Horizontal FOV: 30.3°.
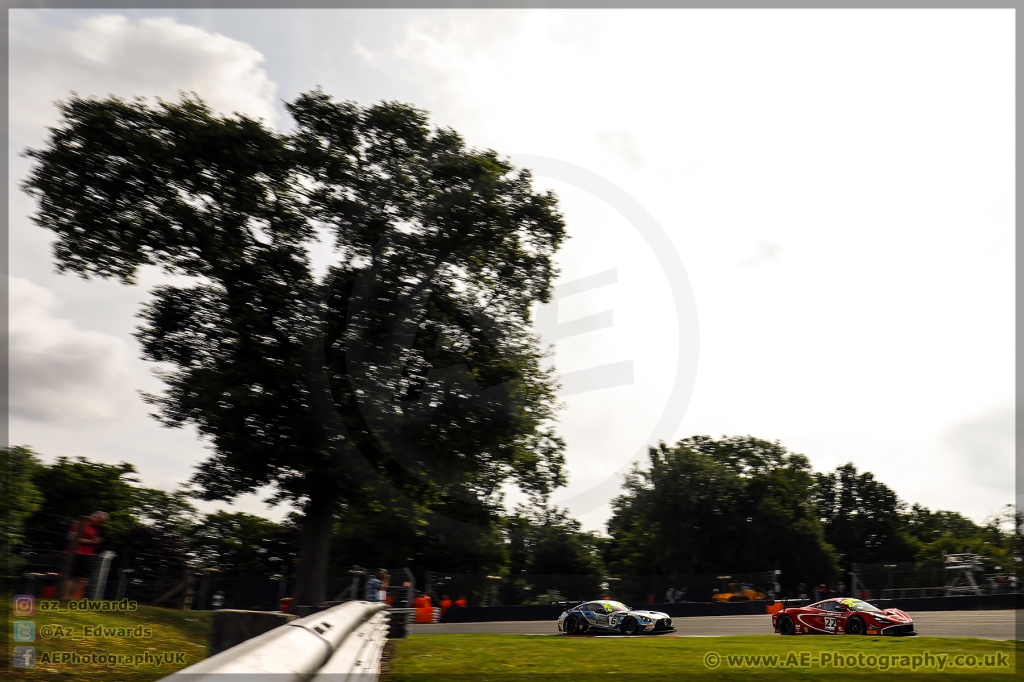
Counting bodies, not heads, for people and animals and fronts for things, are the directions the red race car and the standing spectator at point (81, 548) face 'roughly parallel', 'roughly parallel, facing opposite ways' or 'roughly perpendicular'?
roughly perpendicular

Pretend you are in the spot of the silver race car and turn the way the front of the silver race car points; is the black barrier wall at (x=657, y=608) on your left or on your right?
on your left

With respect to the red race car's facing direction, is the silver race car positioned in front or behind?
behind

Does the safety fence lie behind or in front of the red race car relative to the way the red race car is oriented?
behind

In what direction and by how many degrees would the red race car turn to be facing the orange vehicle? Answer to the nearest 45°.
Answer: approximately 135° to its left

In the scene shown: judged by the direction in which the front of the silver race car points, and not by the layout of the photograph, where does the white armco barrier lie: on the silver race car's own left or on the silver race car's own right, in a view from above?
on the silver race car's own right

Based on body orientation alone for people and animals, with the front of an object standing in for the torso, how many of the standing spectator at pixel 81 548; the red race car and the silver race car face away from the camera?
0

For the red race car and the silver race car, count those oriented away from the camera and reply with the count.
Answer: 0

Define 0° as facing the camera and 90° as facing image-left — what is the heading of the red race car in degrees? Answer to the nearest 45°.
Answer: approximately 315°

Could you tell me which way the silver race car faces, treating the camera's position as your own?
facing the viewer and to the right of the viewer

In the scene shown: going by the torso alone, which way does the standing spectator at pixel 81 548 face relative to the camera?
to the viewer's right

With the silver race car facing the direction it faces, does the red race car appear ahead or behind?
ahead
